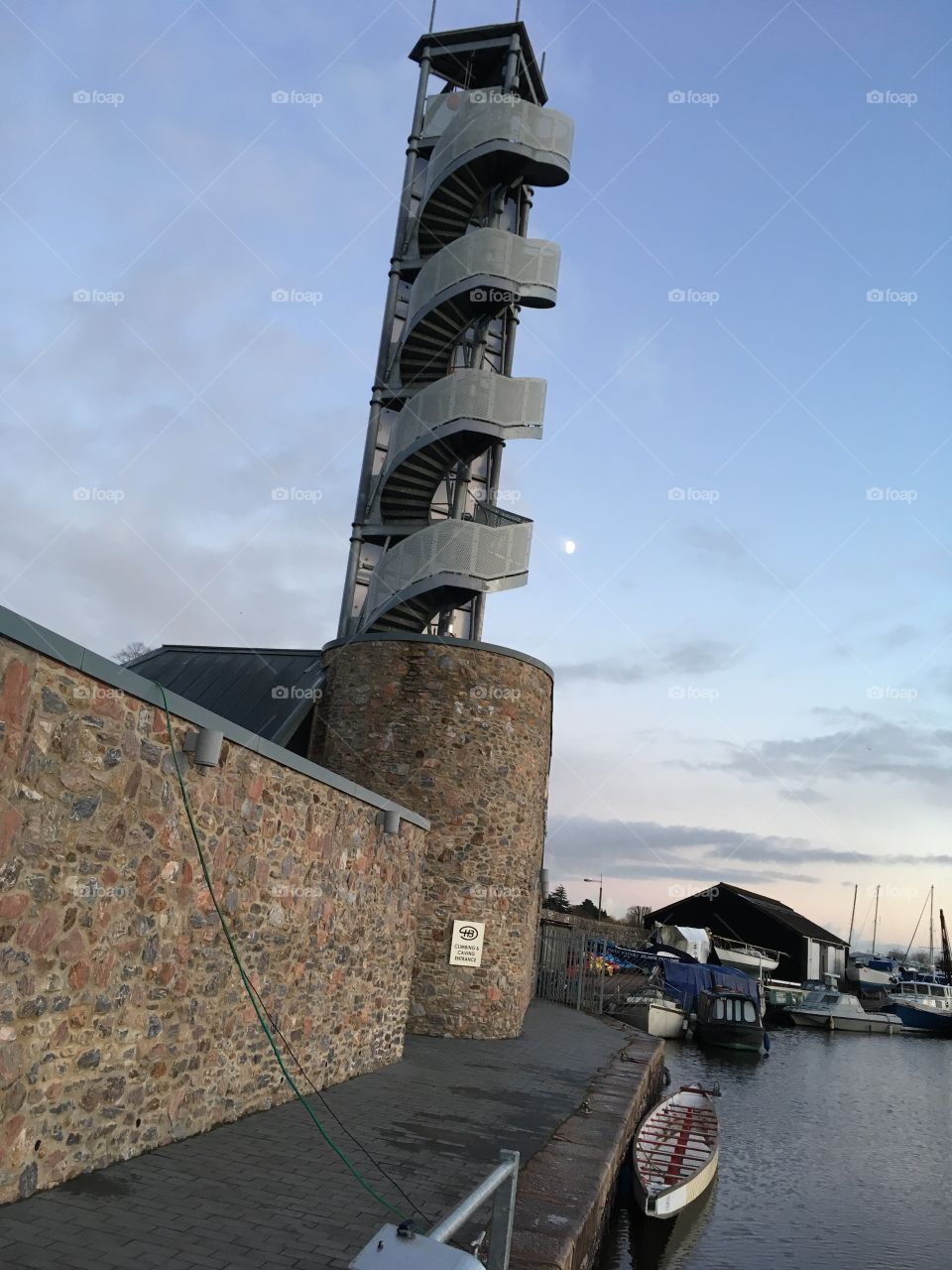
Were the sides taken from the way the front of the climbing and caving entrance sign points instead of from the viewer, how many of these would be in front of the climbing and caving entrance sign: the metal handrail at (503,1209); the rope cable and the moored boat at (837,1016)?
2

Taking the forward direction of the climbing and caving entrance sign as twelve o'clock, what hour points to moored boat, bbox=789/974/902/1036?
The moored boat is roughly at 7 o'clock from the climbing and caving entrance sign.

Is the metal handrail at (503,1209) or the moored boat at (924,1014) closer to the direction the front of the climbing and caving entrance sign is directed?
the metal handrail

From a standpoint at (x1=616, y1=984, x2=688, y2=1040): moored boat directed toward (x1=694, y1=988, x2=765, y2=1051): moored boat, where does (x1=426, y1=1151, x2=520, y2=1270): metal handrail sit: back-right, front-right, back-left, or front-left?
back-right

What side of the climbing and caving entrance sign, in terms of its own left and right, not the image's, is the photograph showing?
front
